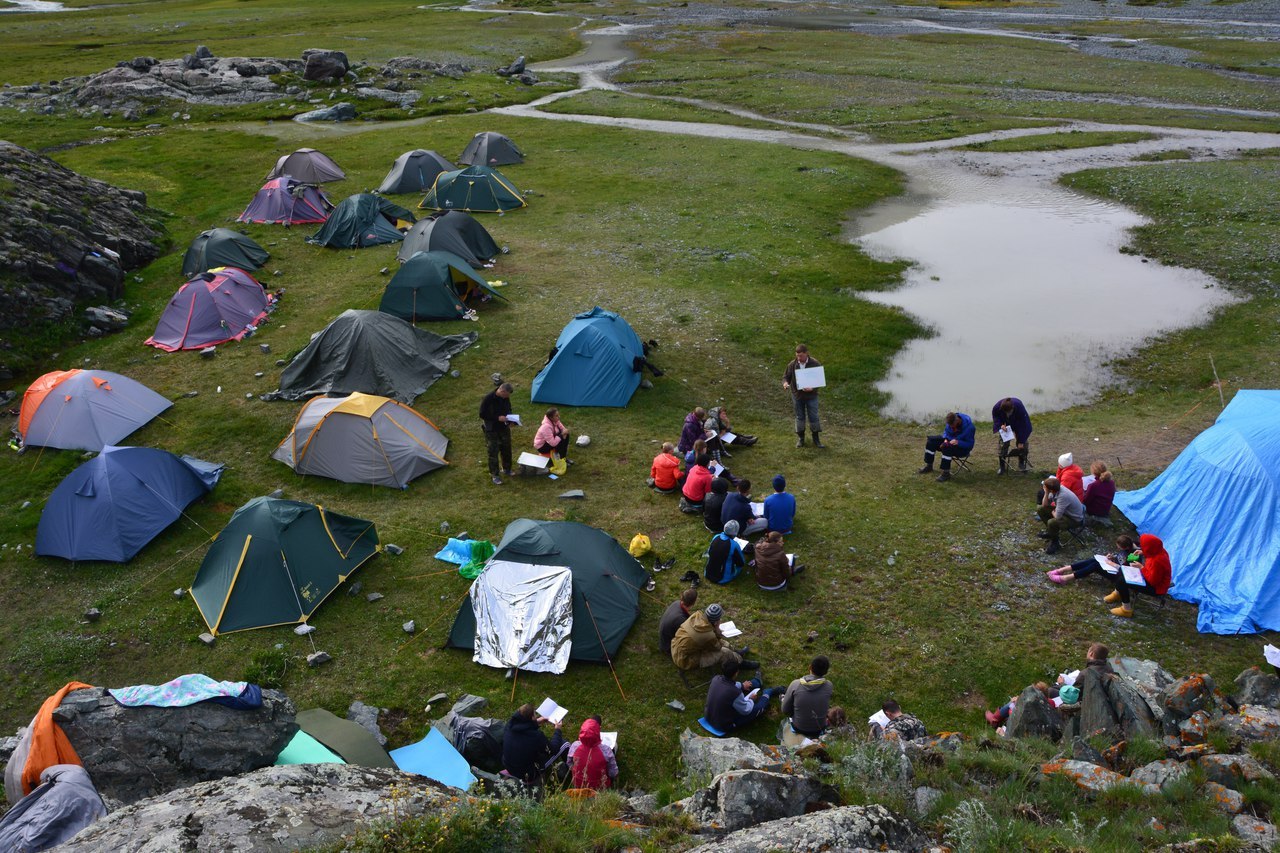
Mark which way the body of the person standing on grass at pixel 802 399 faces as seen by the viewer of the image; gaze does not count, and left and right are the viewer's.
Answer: facing the viewer

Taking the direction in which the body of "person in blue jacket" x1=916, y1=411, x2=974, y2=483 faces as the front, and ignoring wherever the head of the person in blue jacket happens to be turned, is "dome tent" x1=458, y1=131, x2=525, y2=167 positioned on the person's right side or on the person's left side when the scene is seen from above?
on the person's right side

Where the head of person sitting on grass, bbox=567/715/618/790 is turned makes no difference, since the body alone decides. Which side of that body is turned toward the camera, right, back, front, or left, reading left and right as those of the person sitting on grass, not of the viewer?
back

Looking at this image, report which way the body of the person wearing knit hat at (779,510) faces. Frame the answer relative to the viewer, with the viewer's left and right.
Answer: facing away from the viewer

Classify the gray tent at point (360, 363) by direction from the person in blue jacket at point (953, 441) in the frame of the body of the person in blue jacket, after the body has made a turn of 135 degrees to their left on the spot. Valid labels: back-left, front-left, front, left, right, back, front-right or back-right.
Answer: back

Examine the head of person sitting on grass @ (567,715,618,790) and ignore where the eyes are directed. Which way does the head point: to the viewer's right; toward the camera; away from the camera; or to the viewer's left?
away from the camera

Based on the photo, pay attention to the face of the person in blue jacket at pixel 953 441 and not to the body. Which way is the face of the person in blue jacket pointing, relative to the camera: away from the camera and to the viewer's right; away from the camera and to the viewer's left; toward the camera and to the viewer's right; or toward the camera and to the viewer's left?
toward the camera and to the viewer's left

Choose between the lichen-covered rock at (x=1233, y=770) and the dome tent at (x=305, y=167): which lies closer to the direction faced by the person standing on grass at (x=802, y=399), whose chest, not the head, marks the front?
the lichen-covered rock

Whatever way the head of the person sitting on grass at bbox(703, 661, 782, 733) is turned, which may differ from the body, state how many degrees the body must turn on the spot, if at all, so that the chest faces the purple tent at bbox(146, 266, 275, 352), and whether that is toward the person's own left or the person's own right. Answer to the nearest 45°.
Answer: approximately 90° to the person's own left

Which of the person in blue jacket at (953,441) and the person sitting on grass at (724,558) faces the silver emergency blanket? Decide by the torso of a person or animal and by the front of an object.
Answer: the person in blue jacket

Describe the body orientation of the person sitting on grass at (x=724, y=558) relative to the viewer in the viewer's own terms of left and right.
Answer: facing away from the viewer and to the right of the viewer
